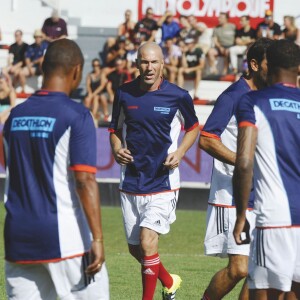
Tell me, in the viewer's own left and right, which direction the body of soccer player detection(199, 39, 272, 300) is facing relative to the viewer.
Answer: facing to the right of the viewer

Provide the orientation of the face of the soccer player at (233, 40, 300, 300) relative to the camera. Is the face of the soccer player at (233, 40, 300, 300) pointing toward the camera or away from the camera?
away from the camera

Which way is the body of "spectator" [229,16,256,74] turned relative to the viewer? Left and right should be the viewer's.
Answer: facing the viewer and to the left of the viewer

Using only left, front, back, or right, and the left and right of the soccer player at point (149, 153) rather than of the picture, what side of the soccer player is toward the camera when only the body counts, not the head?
front

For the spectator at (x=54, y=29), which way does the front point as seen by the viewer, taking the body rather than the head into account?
toward the camera

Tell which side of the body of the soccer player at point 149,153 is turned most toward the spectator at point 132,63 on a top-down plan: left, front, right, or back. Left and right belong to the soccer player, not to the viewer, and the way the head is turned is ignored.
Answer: back

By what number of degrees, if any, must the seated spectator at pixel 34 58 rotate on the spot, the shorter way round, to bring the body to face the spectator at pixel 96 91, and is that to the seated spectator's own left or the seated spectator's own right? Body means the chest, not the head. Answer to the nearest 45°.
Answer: approximately 90° to the seated spectator's own left
